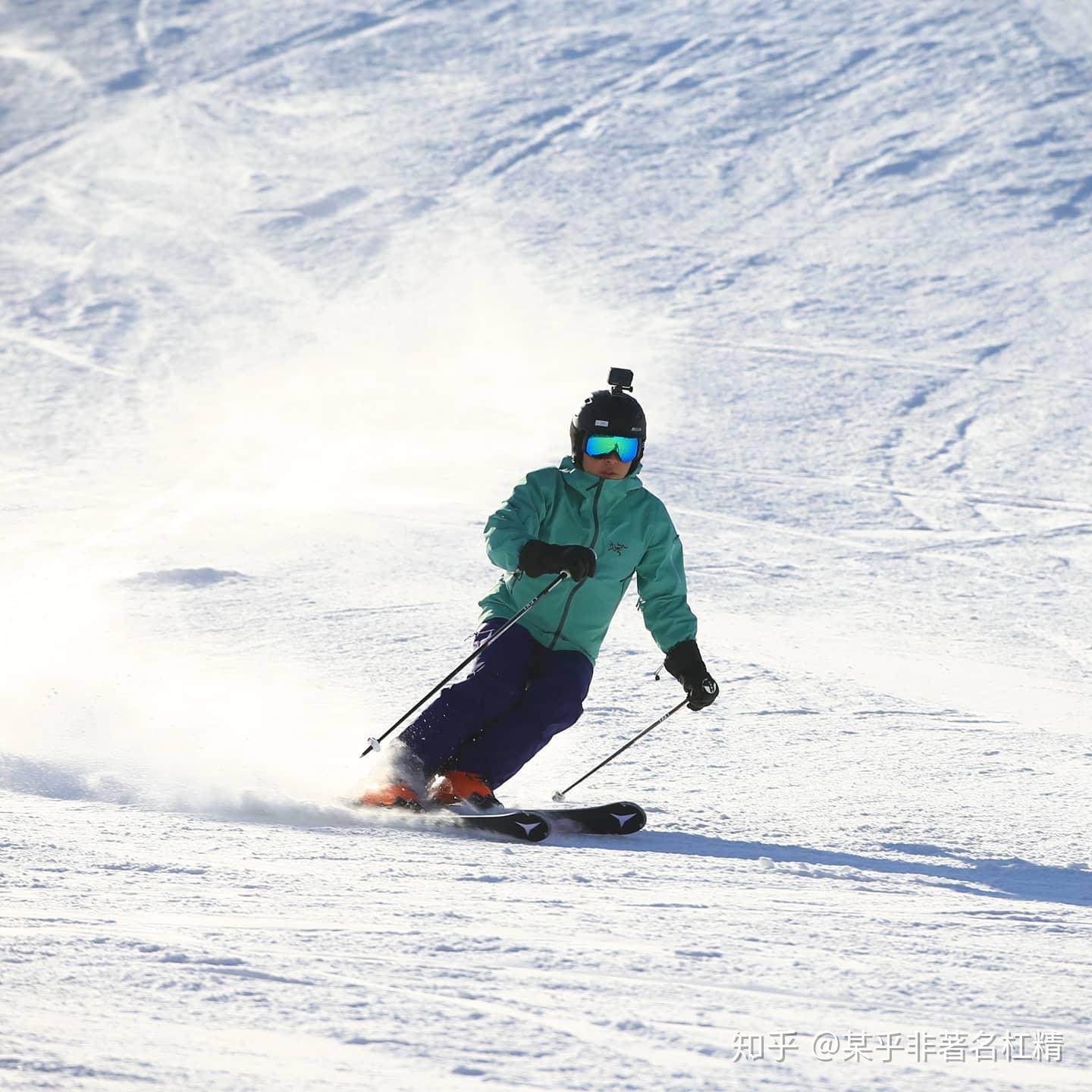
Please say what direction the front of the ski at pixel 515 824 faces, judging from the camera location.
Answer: facing the viewer and to the right of the viewer
